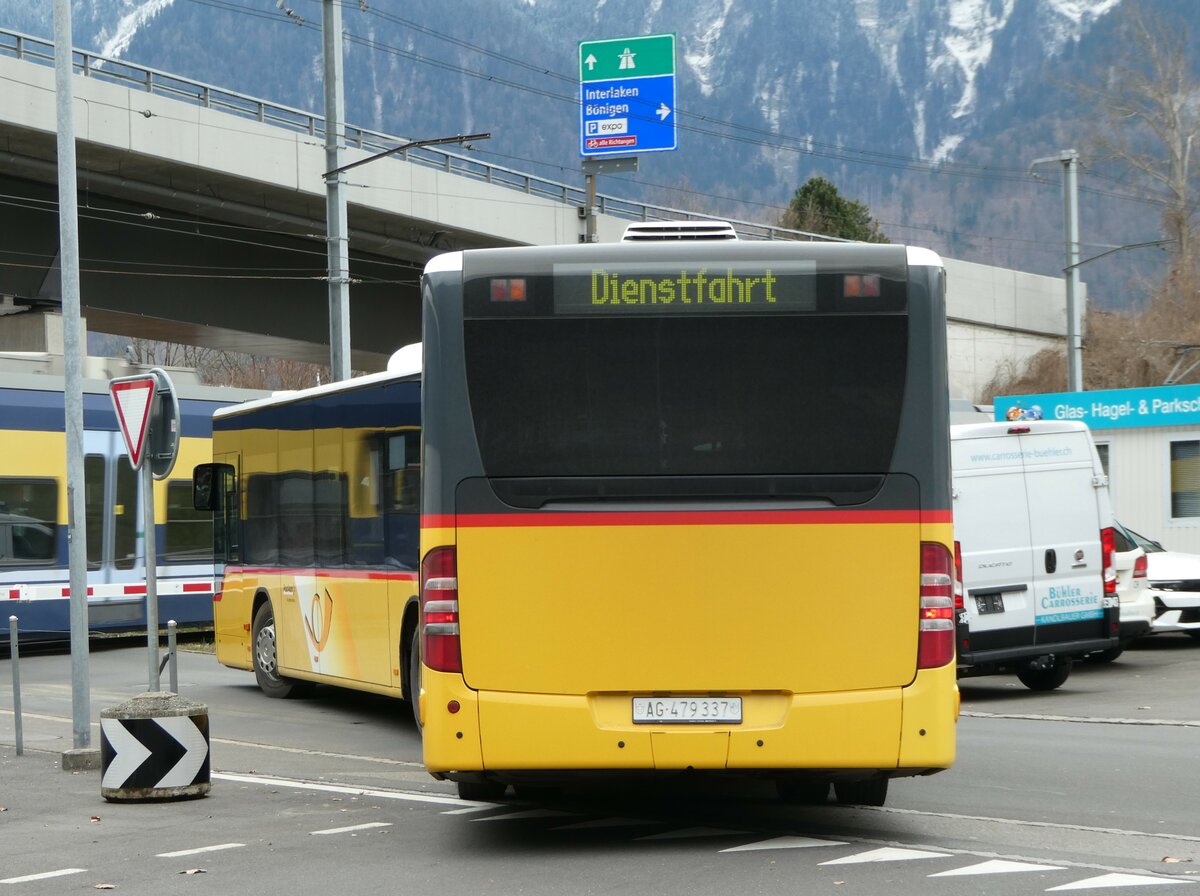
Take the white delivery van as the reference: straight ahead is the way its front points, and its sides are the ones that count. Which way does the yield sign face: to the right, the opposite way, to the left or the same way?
the opposite way

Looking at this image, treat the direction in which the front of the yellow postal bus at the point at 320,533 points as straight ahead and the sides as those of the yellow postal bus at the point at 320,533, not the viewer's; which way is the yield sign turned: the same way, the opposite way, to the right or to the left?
to the left

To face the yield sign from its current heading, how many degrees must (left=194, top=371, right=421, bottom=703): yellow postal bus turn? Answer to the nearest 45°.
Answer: approximately 90° to its left

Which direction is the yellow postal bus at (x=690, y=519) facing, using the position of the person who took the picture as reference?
facing away from the viewer

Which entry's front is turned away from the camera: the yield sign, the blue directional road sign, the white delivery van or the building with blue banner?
the white delivery van

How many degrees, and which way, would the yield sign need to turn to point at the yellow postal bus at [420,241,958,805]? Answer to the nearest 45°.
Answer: approximately 90° to its left

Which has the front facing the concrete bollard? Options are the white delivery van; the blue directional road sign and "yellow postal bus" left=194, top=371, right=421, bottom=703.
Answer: the blue directional road sign

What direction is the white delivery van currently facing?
away from the camera

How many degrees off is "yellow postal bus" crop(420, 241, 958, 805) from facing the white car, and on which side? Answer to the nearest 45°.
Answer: approximately 45° to its right

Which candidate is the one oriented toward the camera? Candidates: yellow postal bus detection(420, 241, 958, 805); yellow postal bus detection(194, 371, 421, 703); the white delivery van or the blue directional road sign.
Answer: the blue directional road sign

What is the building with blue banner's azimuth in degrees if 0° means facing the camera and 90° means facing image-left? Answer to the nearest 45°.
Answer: approximately 45°

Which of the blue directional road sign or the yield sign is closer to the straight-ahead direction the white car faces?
the yield sign

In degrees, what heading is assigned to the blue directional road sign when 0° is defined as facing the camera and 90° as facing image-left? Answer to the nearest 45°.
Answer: approximately 0°

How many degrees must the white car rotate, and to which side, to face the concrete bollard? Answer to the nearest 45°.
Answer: approximately 90° to its right
